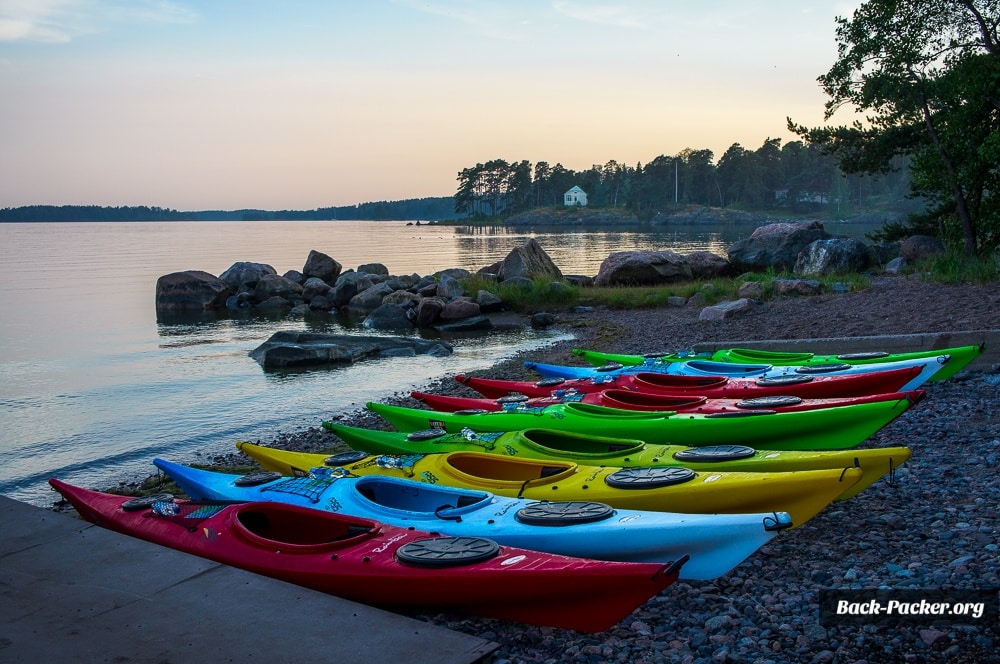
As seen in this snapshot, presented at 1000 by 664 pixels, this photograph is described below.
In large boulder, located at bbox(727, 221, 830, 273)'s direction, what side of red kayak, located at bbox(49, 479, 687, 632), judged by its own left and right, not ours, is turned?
right

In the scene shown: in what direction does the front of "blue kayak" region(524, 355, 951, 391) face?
to the viewer's left

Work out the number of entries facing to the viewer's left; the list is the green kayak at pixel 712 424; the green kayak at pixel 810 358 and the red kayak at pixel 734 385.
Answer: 3

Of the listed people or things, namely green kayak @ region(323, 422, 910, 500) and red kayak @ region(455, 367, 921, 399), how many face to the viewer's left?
2

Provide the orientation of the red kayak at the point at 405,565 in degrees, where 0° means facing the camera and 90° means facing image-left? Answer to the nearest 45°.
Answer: approximately 135°

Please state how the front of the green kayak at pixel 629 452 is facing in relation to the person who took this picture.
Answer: facing to the left of the viewer

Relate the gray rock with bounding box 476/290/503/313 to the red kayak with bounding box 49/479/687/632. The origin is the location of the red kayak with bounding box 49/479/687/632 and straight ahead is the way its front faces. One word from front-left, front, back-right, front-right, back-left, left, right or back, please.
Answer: front-right

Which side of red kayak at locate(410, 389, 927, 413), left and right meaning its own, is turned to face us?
left

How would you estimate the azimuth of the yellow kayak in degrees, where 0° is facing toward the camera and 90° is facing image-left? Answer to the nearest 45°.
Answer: approximately 135°

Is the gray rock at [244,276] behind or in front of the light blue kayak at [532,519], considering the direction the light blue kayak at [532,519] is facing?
in front

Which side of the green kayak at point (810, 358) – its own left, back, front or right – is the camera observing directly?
left

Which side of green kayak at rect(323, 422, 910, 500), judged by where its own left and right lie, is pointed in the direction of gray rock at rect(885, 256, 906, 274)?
right
